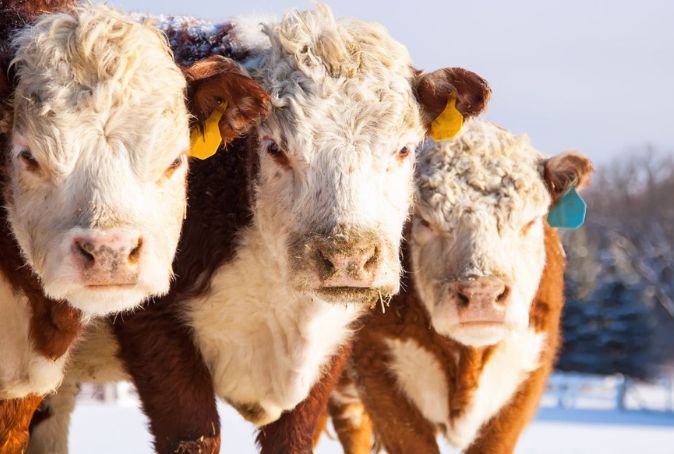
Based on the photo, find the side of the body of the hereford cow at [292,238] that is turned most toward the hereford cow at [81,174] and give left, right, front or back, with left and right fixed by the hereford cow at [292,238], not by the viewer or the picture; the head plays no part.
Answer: right

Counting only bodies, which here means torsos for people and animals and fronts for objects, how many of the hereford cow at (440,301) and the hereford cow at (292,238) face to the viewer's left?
0

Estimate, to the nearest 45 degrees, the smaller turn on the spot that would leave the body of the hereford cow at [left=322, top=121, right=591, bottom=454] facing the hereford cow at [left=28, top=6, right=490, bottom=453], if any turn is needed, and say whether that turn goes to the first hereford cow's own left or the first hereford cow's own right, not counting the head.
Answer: approximately 45° to the first hereford cow's own right

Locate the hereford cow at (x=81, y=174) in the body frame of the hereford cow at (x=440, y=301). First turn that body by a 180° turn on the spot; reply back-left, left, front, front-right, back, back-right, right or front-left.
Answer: back-left

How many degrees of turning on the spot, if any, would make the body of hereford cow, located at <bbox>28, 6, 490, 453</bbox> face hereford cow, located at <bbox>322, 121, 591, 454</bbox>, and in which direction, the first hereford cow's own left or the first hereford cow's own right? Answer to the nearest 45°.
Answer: approximately 90° to the first hereford cow's own left

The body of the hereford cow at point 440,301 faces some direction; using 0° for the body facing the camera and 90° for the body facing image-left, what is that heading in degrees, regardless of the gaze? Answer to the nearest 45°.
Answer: approximately 0°
